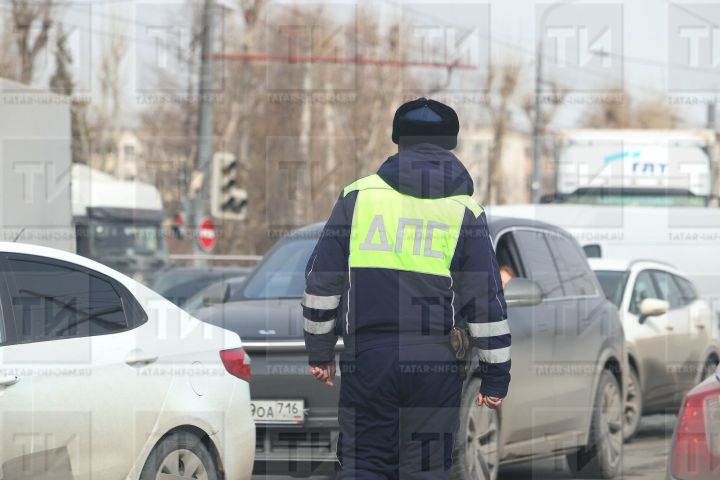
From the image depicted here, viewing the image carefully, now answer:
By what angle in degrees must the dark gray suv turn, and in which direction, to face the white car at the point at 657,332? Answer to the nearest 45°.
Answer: approximately 135° to its right

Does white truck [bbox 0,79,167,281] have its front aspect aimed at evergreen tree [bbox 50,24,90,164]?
no

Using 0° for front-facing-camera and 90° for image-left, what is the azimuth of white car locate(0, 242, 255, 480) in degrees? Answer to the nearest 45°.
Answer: approximately 90°

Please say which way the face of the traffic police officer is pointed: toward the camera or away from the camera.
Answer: away from the camera

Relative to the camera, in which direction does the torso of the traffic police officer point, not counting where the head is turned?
away from the camera

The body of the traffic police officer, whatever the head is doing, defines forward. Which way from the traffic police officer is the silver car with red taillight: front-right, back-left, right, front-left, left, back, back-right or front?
right

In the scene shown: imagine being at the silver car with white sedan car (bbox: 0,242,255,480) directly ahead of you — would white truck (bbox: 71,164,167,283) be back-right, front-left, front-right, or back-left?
front-right
